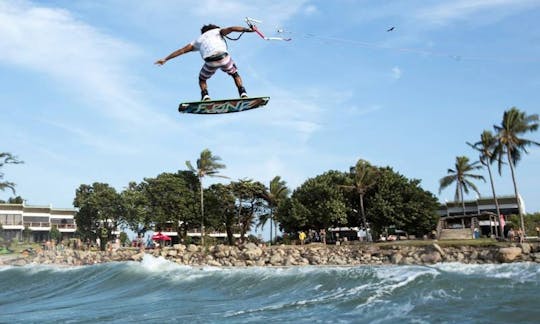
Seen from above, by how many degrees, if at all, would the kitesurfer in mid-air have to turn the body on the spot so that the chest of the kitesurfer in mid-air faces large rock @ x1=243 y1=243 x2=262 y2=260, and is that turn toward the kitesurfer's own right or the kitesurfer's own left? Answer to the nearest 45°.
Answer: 0° — they already face it

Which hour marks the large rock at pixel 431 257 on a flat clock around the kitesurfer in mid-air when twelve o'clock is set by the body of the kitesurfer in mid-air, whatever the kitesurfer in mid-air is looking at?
The large rock is roughly at 1 o'clock from the kitesurfer in mid-air.

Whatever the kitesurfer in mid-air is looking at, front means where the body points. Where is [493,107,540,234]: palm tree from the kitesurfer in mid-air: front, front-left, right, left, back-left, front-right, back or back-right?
front-right

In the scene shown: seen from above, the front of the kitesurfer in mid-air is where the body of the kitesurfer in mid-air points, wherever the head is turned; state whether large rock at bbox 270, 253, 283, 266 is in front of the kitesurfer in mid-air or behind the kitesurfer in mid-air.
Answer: in front

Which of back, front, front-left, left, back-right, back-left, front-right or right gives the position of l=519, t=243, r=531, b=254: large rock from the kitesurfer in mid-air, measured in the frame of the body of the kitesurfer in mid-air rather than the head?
front-right

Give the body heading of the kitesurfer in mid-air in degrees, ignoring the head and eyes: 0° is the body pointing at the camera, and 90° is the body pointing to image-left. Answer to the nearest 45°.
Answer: approximately 180°
